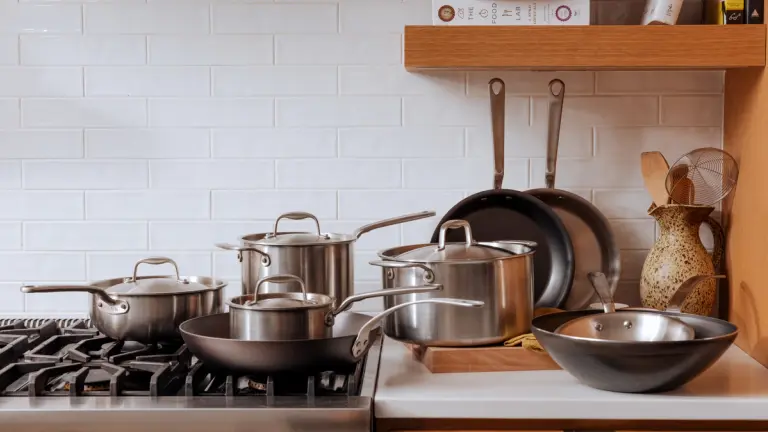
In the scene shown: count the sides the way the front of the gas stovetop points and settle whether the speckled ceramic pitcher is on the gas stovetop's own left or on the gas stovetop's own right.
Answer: on the gas stovetop's own left

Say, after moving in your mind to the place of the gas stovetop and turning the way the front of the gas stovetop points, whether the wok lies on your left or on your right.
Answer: on your left

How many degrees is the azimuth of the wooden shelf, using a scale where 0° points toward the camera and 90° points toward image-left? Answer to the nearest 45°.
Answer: approximately 0°

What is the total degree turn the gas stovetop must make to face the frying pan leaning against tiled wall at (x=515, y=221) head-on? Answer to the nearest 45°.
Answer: approximately 135° to its left

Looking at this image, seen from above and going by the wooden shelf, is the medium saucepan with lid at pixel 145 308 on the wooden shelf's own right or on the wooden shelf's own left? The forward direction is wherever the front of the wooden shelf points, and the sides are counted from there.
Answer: on the wooden shelf's own right
